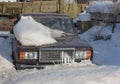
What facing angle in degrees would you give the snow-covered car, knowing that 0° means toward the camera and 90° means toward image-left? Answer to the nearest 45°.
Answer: approximately 0°

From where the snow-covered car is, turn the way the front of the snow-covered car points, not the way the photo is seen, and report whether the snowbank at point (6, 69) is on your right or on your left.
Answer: on your right
